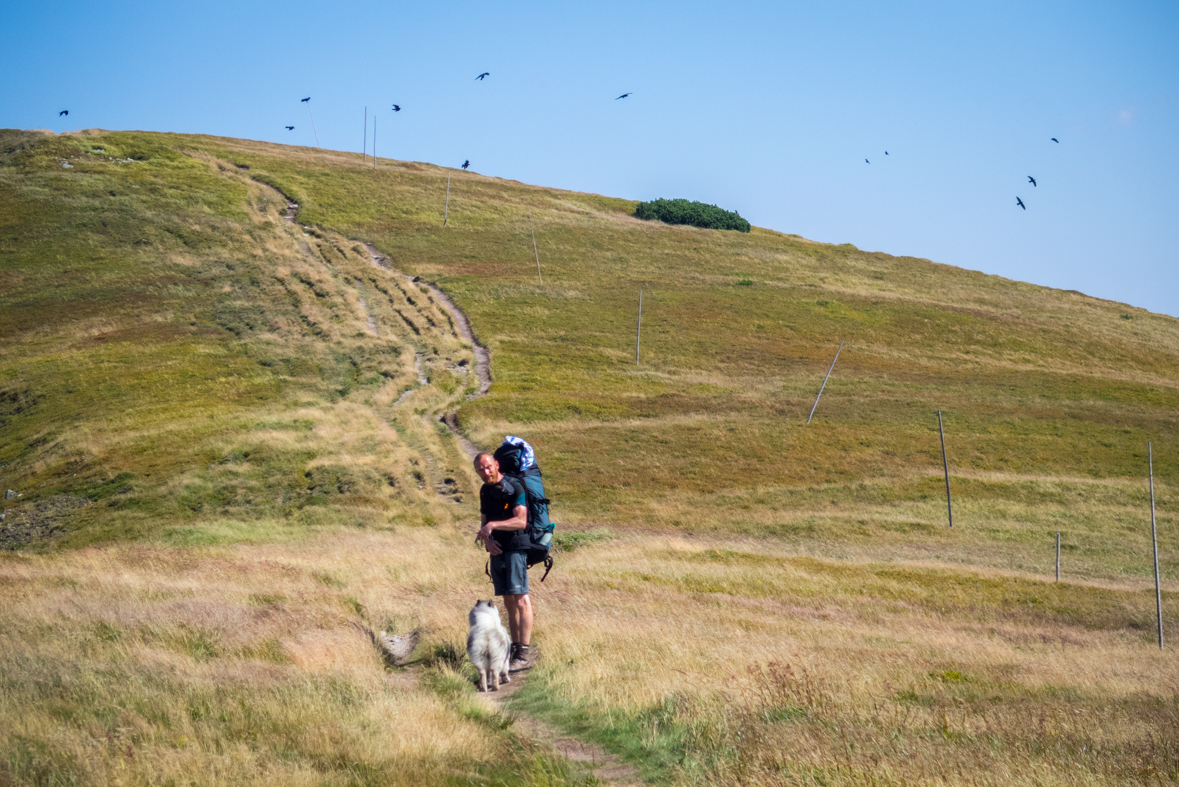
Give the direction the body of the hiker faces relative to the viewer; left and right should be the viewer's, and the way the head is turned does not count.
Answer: facing the viewer and to the left of the viewer

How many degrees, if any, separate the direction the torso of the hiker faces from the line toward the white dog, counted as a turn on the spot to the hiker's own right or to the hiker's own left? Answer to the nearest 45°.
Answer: approximately 45° to the hiker's own left
